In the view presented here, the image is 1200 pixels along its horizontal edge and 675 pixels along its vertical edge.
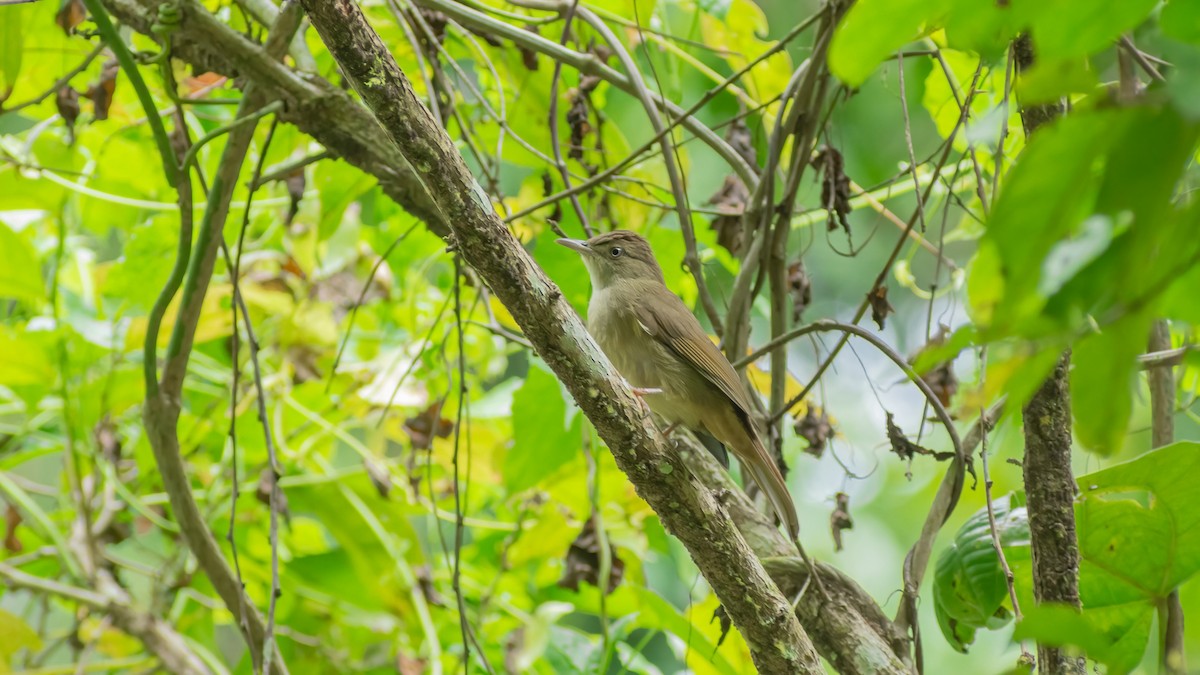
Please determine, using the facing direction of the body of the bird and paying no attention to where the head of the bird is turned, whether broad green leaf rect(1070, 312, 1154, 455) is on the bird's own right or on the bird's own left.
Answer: on the bird's own left

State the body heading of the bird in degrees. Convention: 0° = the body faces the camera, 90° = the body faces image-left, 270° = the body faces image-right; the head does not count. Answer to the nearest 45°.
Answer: approximately 90°

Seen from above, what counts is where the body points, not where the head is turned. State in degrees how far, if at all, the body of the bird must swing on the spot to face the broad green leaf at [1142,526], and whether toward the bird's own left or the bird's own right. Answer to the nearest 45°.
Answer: approximately 135° to the bird's own left

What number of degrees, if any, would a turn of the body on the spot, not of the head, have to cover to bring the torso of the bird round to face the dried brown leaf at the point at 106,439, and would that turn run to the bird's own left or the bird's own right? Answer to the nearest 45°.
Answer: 0° — it already faces it

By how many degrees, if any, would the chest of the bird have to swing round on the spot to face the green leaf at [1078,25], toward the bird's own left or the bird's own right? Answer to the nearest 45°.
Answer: approximately 90° to the bird's own left

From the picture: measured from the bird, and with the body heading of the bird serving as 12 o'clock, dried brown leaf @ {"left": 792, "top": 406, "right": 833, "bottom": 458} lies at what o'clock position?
The dried brown leaf is roughly at 7 o'clock from the bird.
